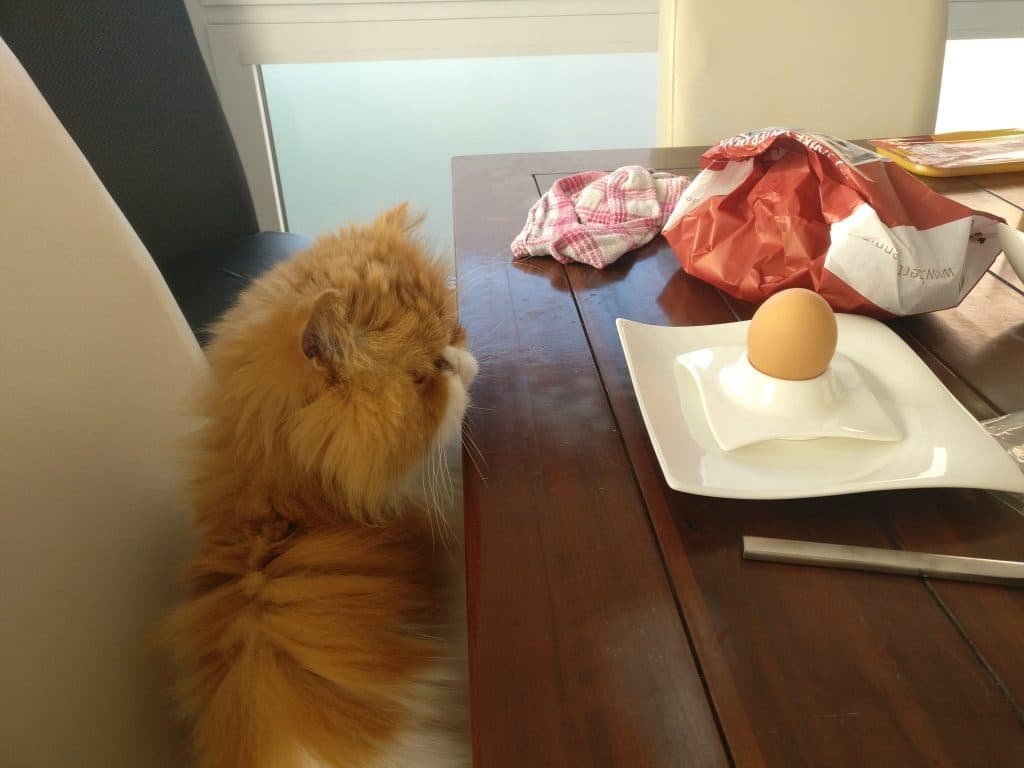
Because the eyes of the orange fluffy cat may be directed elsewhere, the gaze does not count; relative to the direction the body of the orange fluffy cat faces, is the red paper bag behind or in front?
in front

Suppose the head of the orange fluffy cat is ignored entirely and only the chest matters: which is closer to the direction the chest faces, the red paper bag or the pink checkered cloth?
the pink checkered cloth
